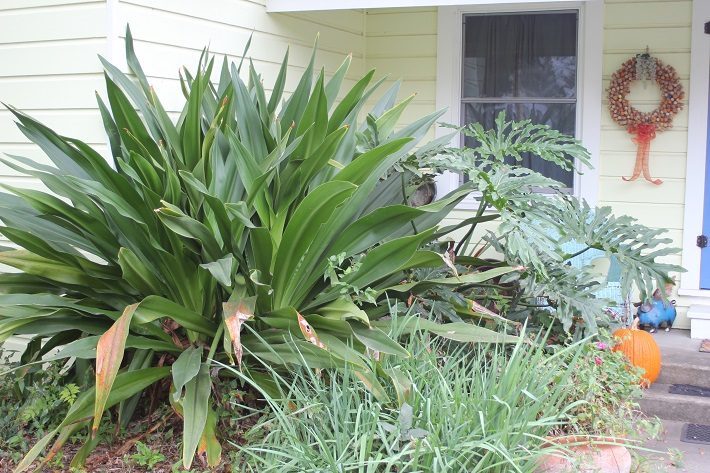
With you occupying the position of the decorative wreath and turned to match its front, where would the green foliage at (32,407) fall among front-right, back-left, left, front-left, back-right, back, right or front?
front-right

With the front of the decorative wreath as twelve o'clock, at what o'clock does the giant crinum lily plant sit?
The giant crinum lily plant is roughly at 1 o'clock from the decorative wreath.

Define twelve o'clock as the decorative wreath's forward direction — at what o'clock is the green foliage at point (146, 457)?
The green foliage is roughly at 1 o'clock from the decorative wreath.

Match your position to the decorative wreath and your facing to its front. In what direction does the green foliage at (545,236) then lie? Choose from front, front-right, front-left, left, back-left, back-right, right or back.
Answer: front

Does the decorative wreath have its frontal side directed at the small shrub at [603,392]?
yes

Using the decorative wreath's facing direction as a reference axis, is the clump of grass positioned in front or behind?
in front

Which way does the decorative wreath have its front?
toward the camera

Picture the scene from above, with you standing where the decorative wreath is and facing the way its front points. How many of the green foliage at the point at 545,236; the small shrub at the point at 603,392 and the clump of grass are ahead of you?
3

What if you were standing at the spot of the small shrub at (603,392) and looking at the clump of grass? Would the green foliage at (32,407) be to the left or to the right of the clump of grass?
right
